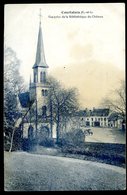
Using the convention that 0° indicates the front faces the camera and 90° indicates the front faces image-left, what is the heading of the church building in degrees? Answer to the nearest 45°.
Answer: approximately 315°
